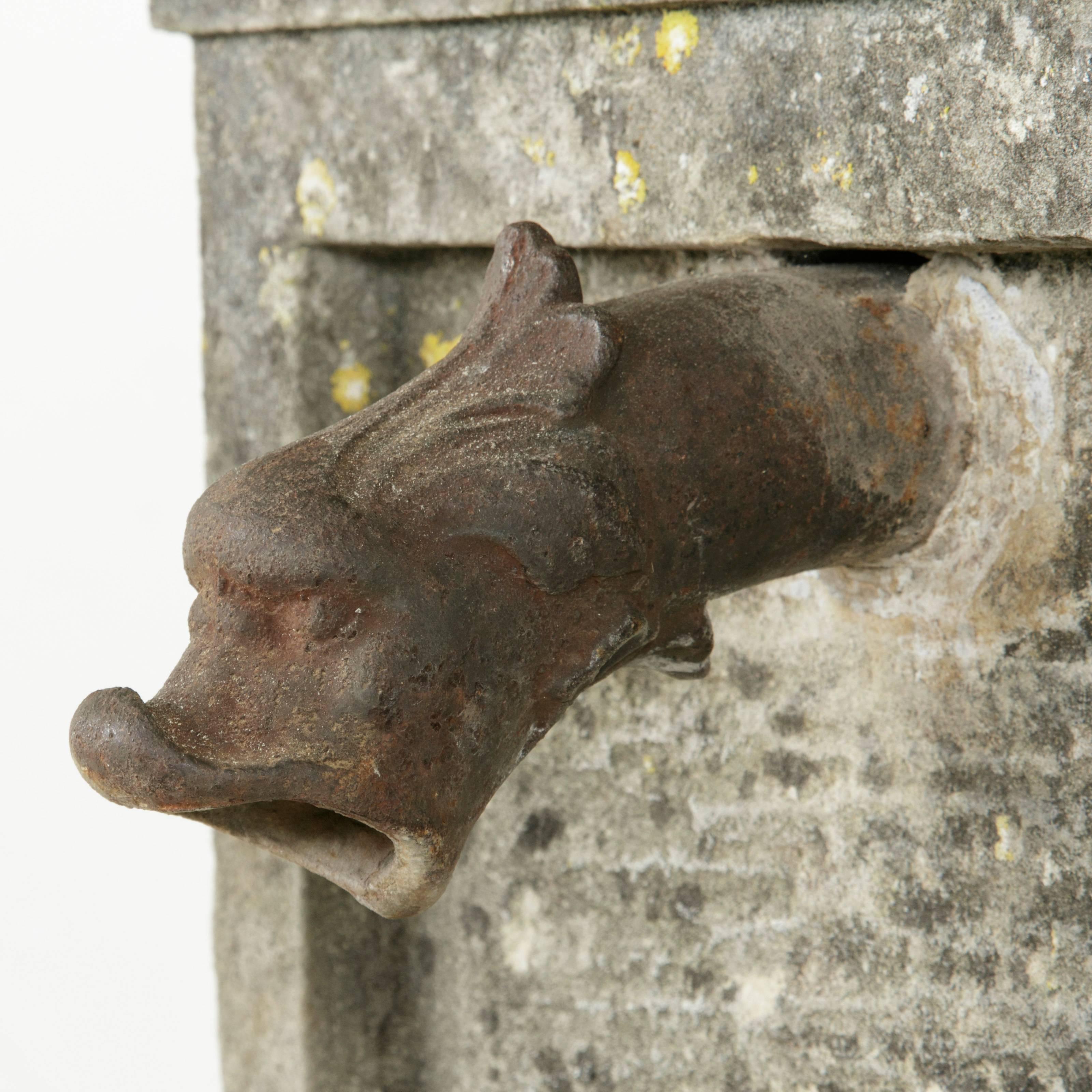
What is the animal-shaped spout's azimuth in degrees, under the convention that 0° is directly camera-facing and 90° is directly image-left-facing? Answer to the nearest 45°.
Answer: approximately 45°
